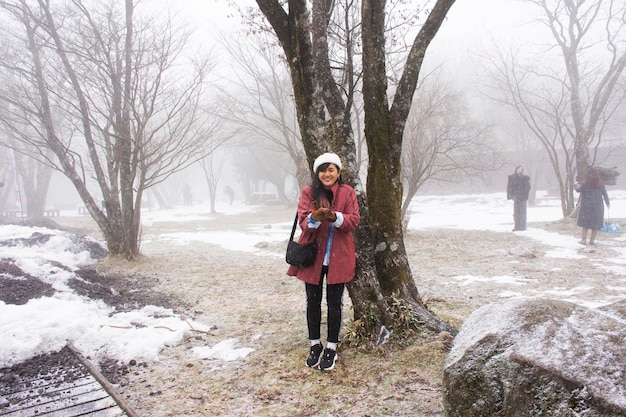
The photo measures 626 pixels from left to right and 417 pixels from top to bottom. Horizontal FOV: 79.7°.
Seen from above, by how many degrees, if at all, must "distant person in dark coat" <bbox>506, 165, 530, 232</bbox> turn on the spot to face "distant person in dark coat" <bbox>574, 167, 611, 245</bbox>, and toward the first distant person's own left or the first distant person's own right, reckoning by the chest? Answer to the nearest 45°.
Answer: approximately 45° to the first distant person's own left

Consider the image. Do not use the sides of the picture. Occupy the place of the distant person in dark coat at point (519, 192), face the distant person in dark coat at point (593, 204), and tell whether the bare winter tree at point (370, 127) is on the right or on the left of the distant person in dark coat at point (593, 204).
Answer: right

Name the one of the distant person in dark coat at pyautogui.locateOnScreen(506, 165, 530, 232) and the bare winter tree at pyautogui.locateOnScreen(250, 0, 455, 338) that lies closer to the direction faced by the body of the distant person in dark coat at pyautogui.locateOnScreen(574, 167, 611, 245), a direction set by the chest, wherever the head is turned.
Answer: the distant person in dark coat

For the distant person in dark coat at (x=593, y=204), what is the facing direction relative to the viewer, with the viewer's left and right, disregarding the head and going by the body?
facing away from the viewer

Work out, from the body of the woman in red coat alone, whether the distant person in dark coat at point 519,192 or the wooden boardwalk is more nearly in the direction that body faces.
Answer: the wooden boardwalk

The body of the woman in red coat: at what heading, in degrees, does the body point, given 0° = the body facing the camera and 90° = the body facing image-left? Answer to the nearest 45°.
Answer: approximately 0°

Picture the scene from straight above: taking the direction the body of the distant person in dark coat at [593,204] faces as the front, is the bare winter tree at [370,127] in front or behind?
behind

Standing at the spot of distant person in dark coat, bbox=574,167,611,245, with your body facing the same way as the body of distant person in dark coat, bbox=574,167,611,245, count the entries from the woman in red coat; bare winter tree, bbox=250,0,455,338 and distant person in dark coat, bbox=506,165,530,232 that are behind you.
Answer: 2

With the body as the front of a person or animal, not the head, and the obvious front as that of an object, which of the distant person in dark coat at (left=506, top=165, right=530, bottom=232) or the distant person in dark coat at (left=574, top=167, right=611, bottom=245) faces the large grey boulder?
the distant person in dark coat at (left=506, top=165, right=530, bottom=232)

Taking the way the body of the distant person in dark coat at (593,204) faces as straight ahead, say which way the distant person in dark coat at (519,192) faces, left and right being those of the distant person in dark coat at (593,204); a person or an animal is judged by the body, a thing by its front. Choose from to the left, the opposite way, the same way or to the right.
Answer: the opposite way

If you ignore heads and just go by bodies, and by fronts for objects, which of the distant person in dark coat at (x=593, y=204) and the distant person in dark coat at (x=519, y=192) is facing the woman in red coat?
the distant person in dark coat at (x=519, y=192)

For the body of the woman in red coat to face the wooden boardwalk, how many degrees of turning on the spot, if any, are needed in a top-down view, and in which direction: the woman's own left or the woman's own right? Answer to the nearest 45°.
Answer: approximately 90° to the woman's own right

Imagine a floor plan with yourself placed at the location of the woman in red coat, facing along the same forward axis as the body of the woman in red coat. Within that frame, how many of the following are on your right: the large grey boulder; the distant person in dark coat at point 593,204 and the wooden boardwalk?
1

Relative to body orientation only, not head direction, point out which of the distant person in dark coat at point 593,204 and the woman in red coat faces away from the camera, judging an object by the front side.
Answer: the distant person in dark coat

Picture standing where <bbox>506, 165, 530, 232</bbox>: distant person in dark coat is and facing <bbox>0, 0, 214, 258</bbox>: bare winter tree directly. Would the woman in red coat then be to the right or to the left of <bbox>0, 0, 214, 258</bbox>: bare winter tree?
left
